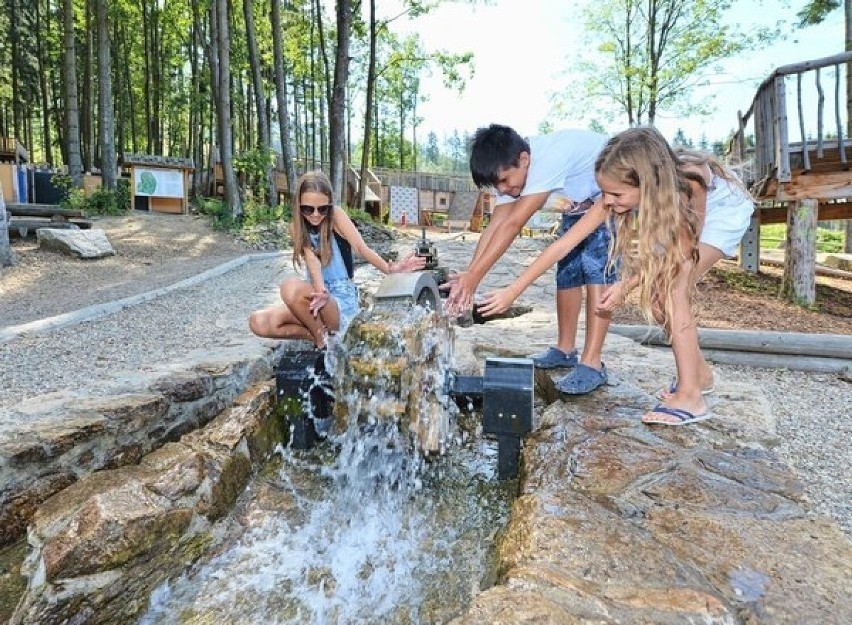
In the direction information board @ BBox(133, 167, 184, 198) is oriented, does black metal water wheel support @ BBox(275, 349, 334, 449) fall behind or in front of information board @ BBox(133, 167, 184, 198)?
in front

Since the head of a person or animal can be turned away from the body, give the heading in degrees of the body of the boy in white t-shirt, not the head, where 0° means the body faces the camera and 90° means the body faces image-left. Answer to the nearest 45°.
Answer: approximately 45°

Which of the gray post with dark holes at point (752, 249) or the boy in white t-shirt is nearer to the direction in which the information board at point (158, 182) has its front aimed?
the boy in white t-shirt

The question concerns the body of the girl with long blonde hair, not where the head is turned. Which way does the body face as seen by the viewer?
to the viewer's left

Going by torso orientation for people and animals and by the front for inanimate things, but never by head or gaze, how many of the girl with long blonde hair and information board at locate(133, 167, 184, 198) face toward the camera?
1

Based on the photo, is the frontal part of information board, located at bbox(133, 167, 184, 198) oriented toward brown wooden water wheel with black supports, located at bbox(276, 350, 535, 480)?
yes

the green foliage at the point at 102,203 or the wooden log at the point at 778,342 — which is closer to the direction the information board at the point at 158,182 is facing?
the wooden log

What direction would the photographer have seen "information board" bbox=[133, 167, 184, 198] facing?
facing the viewer

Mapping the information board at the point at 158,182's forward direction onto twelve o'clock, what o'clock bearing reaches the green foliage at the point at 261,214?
The green foliage is roughly at 10 o'clock from the information board.

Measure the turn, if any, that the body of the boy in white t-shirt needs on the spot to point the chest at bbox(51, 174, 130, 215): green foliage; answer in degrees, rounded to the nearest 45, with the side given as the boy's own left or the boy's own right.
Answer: approximately 90° to the boy's own right
